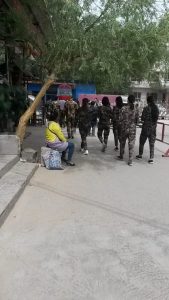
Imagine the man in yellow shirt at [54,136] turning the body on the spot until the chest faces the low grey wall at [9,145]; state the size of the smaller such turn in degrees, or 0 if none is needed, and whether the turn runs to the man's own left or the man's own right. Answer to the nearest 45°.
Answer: approximately 180°

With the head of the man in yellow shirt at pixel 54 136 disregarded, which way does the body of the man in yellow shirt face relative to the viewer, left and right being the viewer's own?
facing to the right of the viewer

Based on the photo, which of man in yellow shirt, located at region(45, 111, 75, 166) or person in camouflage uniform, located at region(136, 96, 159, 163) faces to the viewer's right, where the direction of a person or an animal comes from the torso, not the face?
the man in yellow shirt

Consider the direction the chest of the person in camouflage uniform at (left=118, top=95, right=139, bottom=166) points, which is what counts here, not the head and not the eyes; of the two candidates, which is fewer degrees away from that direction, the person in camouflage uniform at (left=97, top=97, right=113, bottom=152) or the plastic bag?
the person in camouflage uniform

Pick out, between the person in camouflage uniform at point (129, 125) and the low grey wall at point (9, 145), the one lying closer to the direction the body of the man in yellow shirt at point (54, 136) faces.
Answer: the person in camouflage uniform
